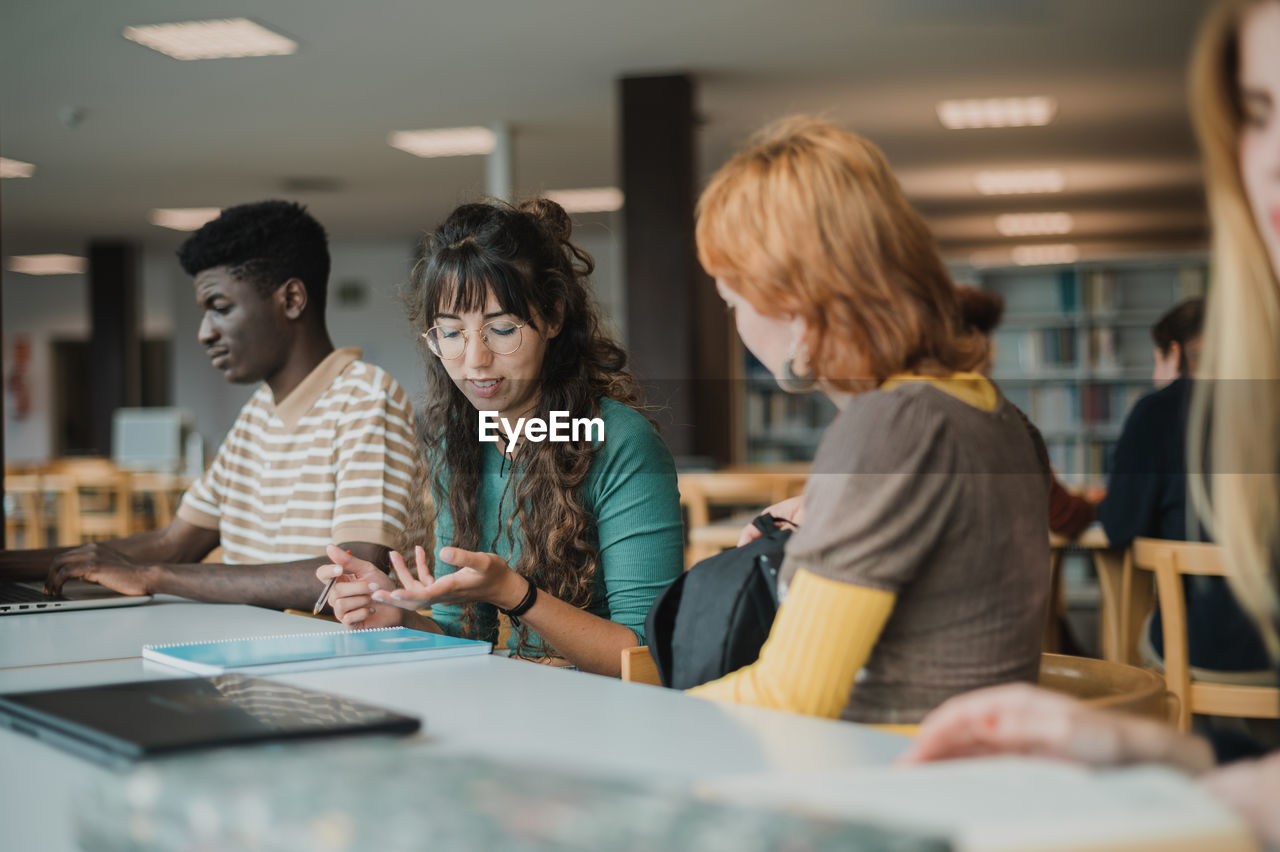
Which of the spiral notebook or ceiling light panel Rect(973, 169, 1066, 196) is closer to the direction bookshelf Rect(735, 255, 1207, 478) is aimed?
the spiral notebook

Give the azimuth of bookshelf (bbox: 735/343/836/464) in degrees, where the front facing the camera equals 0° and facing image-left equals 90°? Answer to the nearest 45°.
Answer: approximately 0°

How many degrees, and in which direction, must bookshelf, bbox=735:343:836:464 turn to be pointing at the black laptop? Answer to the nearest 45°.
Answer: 0° — it already faces it

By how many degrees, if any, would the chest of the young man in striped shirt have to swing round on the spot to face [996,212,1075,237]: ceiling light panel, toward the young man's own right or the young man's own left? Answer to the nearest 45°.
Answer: approximately 180°

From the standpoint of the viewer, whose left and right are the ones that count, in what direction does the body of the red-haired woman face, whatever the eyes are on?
facing away from the viewer and to the left of the viewer

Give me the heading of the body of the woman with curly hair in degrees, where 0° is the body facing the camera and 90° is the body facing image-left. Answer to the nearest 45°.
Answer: approximately 45°

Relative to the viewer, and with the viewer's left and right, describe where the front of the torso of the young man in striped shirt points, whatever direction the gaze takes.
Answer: facing the viewer and to the left of the viewer

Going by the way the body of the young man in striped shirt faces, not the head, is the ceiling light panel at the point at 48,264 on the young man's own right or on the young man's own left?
on the young man's own right

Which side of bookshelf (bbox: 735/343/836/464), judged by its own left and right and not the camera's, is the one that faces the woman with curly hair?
front

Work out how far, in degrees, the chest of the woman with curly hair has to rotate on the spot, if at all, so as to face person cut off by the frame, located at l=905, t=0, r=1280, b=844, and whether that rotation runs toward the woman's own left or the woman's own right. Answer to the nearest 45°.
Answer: approximately 45° to the woman's own left

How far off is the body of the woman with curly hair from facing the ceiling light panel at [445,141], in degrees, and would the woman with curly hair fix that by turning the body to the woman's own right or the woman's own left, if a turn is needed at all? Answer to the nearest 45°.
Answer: approximately 135° to the woman's own right

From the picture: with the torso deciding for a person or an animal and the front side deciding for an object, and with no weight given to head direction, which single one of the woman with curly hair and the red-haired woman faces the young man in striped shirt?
the red-haired woman
